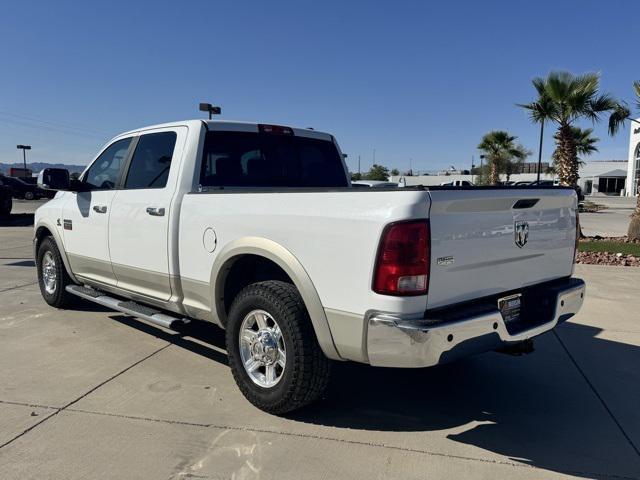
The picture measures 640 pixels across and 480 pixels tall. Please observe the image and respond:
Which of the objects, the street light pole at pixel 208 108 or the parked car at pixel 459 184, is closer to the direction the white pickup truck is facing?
the street light pole

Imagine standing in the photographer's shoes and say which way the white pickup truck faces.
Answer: facing away from the viewer and to the left of the viewer

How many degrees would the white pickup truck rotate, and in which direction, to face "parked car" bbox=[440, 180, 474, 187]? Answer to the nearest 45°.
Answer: approximately 45° to its right

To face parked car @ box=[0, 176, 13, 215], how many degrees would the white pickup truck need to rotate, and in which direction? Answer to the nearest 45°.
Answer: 0° — it already faces it

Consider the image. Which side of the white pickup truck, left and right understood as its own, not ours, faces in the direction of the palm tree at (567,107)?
right

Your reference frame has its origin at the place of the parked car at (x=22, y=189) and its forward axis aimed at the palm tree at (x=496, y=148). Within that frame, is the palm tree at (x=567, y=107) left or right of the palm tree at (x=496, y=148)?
right

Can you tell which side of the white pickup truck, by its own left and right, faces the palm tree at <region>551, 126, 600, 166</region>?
right

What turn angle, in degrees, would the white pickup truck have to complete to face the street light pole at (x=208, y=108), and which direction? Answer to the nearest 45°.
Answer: approximately 45° to its right

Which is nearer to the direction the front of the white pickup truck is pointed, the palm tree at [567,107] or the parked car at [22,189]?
the parked car

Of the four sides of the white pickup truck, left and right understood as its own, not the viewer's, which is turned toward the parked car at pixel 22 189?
front
